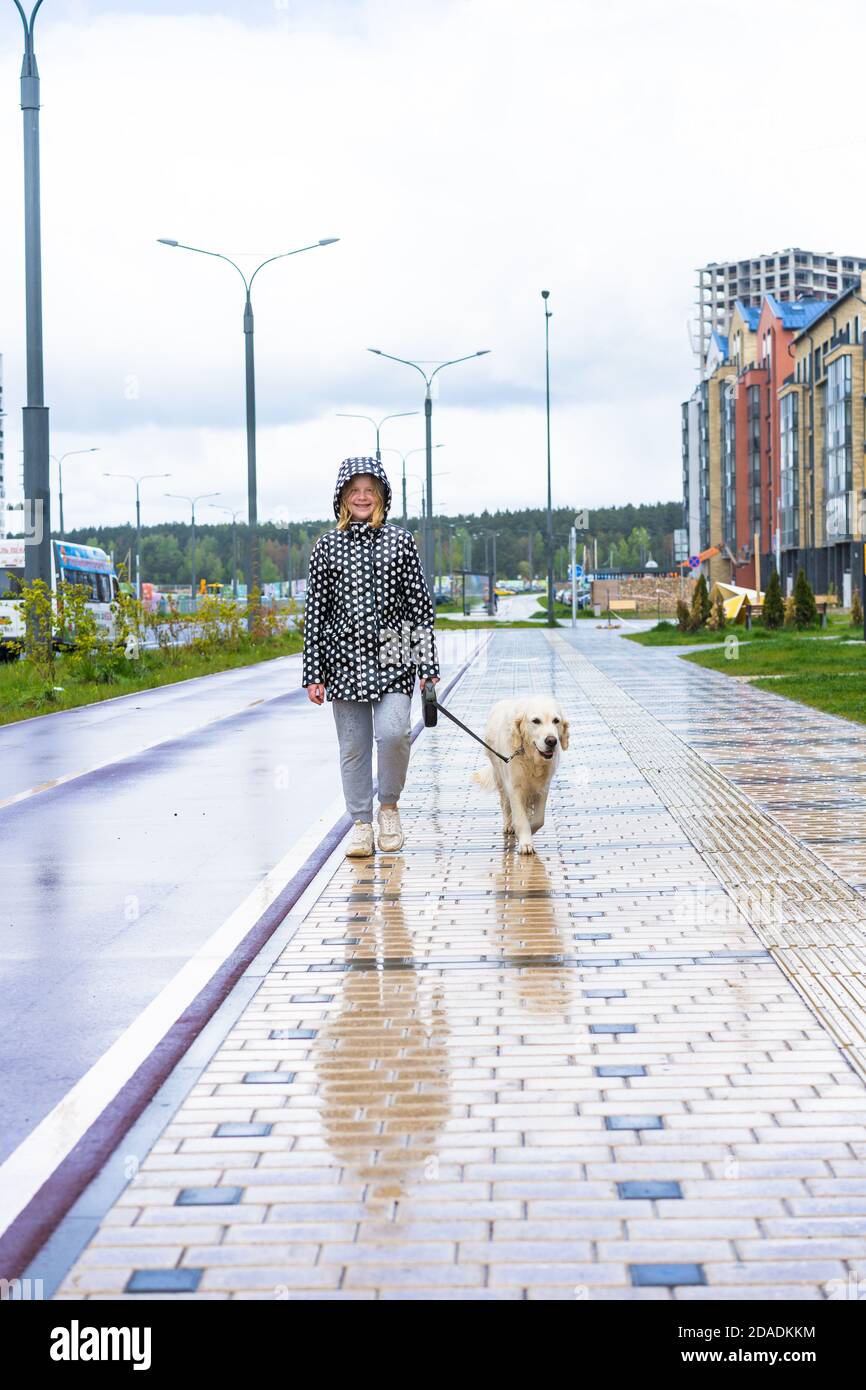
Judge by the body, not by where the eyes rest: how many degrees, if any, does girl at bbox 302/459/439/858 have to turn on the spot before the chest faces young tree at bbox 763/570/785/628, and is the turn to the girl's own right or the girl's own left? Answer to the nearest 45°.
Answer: approximately 180°

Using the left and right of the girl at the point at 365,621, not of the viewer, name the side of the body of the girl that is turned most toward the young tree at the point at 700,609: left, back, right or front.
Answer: back

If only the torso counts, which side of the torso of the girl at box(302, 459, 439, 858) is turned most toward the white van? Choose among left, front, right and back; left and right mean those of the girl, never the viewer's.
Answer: back

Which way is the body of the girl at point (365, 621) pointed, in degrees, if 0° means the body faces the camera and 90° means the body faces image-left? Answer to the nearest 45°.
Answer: approximately 0°

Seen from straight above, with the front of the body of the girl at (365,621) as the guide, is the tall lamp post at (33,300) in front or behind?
behind
